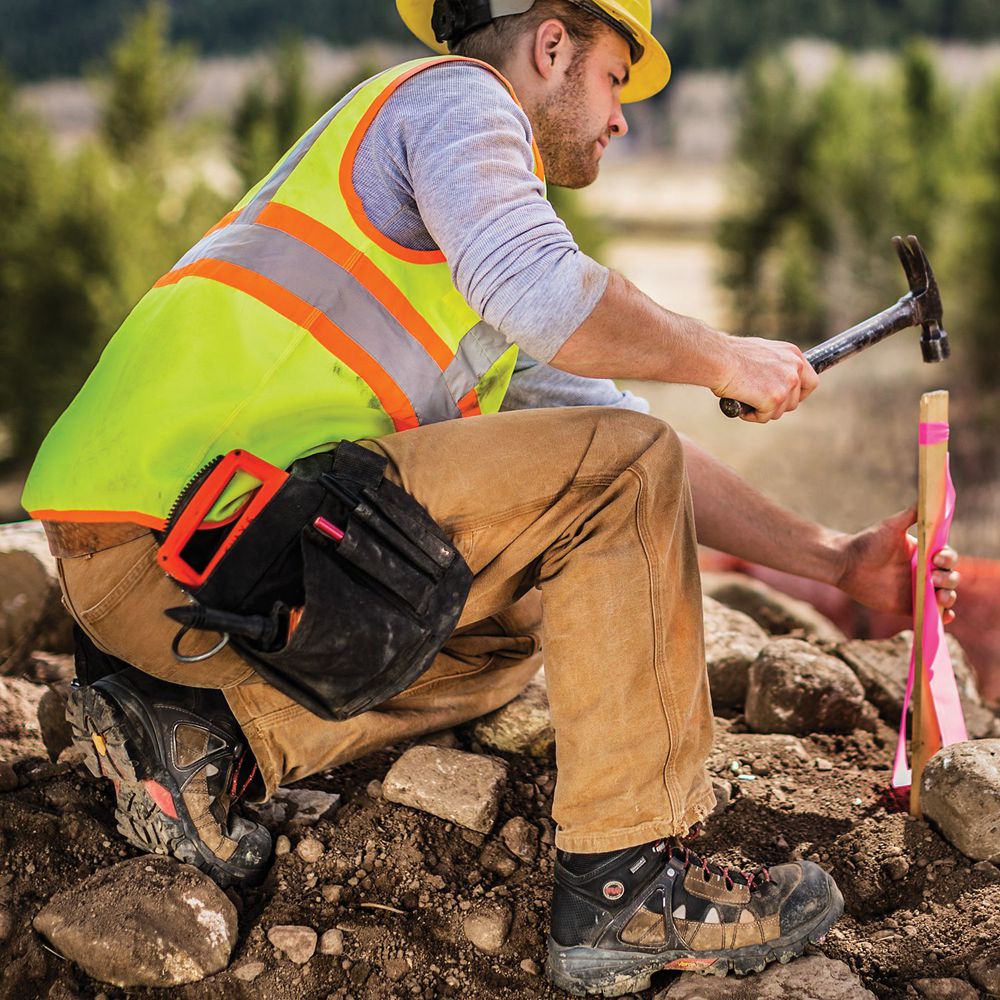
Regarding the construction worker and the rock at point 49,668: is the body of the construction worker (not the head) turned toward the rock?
no

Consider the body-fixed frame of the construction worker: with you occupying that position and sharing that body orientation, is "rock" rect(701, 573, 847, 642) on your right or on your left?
on your left

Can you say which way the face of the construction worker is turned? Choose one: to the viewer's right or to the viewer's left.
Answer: to the viewer's right

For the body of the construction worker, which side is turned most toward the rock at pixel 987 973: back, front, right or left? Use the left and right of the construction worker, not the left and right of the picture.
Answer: front

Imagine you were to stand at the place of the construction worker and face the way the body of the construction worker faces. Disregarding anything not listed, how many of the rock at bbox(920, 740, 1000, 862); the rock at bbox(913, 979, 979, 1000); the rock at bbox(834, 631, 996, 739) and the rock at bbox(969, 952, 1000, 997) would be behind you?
0

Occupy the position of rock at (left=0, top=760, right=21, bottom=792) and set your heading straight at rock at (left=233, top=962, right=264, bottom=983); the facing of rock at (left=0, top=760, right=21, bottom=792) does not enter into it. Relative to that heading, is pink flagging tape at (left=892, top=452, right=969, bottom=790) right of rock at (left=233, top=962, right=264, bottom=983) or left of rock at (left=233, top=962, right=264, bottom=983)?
left

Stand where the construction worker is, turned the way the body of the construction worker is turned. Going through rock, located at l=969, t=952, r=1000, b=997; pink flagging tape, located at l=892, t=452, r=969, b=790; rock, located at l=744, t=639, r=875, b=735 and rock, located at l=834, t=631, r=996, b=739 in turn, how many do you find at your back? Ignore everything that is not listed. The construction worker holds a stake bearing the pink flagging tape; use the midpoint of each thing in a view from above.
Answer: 0

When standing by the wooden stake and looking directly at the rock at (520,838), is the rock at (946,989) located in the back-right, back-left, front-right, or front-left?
front-left

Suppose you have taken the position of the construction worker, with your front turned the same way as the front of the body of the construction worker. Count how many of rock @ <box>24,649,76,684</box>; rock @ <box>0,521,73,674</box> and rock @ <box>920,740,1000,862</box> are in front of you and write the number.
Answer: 1

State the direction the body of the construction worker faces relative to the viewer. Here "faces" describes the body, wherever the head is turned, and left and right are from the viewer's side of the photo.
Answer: facing to the right of the viewer
